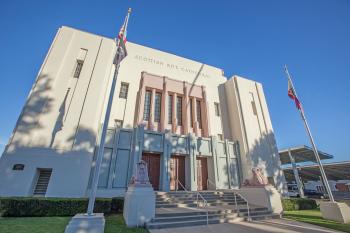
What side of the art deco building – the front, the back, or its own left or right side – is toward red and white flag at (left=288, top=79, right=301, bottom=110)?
front

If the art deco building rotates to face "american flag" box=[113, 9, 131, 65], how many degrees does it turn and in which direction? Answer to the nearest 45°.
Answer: approximately 45° to its right

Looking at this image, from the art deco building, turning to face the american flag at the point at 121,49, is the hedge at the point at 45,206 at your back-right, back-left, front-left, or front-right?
front-right

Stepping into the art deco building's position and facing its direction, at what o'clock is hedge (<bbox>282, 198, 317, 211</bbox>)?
The hedge is roughly at 11 o'clock from the art deco building.

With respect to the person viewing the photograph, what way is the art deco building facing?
facing the viewer and to the right of the viewer
